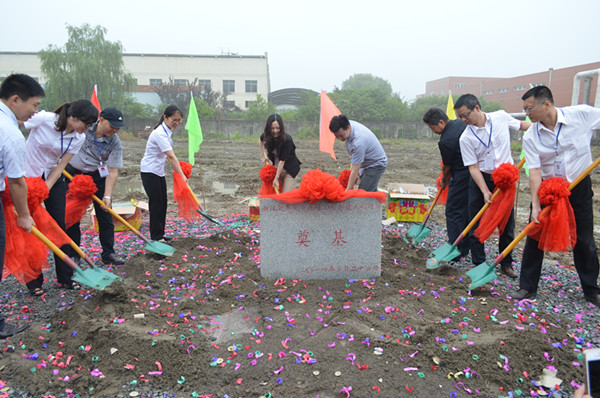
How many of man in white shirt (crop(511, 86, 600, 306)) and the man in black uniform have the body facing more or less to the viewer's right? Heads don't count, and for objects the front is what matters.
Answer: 0

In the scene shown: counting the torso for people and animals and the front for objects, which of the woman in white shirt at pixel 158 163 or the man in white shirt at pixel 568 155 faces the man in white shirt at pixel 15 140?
the man in white shirt at pixel 568 155

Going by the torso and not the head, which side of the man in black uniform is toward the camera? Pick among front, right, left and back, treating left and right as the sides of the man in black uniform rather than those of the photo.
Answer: left

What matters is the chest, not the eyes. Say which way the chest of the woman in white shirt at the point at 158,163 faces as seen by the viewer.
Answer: to the viewer's right

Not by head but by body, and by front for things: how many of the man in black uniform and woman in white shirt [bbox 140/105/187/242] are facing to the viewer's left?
1

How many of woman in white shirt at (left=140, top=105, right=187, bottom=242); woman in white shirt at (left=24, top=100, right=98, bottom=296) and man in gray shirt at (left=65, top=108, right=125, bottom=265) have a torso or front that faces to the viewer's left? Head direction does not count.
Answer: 0

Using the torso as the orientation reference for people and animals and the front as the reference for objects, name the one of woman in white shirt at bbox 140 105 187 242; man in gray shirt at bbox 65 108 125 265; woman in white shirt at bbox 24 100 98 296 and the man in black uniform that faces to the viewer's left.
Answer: the man in black uniform

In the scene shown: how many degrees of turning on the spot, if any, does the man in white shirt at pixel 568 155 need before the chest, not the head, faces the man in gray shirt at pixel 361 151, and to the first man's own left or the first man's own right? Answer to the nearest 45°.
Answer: approximately 45° to the first man's own right

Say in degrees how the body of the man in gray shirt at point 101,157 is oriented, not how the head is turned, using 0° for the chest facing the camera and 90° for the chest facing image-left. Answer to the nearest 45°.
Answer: approximately 315°

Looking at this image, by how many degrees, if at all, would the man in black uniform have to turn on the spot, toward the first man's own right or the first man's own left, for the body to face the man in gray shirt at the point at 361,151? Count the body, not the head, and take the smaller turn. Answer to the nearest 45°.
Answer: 0° — they already face them

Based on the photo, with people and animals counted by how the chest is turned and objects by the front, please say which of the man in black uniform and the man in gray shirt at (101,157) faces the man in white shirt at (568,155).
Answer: the man in gray shirt

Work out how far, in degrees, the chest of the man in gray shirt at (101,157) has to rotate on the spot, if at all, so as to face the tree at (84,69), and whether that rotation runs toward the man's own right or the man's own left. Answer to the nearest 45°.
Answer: approximately 135° to the man's own left

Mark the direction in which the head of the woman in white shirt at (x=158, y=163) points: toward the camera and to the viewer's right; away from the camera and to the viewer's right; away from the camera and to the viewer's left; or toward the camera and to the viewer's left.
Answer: toward the camera and to the viewer's right

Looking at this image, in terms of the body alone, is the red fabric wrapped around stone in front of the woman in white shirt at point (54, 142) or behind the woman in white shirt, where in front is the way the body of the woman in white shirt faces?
in front

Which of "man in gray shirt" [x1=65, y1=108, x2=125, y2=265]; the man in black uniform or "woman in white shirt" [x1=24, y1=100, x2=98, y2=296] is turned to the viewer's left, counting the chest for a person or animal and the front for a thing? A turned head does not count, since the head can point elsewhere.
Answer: the man in black uniform

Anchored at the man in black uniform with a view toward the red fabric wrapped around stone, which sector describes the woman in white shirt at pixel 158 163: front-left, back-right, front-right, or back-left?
front-right

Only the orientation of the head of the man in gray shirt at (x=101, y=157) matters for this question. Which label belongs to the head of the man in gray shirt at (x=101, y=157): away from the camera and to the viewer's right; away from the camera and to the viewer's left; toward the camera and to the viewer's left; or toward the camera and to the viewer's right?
toward the camera and to the viewer's right

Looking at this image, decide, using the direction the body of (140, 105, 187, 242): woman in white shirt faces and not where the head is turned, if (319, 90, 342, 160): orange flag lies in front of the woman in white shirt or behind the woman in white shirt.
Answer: in front
